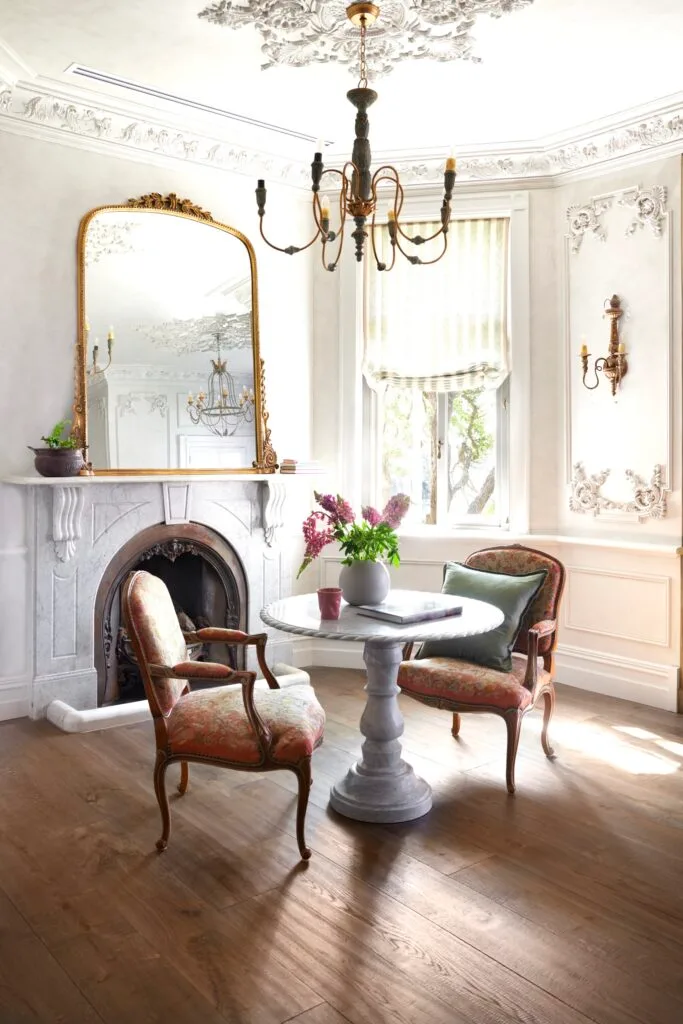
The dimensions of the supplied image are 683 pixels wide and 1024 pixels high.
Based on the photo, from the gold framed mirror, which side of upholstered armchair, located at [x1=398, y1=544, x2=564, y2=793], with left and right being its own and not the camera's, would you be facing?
right

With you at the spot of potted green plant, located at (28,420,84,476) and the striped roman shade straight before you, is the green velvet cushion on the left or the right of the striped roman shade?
right

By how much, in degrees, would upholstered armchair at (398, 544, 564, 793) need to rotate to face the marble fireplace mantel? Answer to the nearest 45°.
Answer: approximately 45° to its right

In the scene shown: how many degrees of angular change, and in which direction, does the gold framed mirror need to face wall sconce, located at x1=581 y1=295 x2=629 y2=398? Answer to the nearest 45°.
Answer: approximately 45° to its left

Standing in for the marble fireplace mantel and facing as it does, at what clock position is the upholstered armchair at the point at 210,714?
The upholstered armchair is roughly at 1 o'clock from the marble fireplace mantel.

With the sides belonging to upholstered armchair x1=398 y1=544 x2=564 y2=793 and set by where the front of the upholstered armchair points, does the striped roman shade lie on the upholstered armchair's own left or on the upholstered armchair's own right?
on the upholstered armchair's own right

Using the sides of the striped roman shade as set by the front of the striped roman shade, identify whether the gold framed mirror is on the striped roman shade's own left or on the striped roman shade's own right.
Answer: on the striped roman shade's own right

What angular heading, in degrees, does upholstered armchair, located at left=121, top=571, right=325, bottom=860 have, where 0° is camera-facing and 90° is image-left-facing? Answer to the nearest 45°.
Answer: approximately 270°

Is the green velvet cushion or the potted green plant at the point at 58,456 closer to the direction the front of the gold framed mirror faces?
the green velvet cushion

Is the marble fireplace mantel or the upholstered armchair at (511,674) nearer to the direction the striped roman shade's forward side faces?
the upholstered armchair
